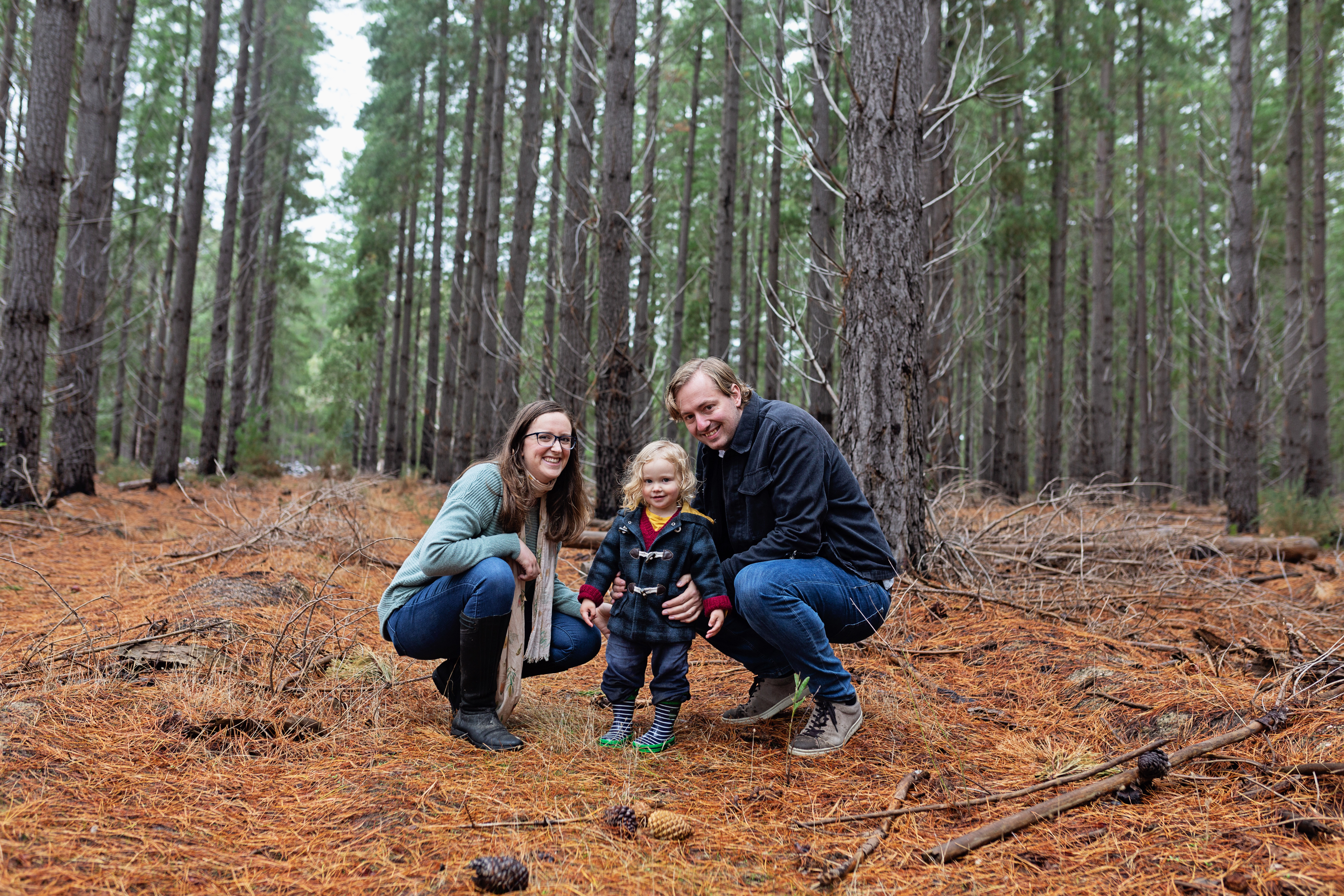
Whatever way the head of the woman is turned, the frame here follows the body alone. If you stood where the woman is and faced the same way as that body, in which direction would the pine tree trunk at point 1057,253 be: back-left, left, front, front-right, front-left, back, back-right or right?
left

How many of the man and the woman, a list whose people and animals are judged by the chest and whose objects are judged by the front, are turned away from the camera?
0

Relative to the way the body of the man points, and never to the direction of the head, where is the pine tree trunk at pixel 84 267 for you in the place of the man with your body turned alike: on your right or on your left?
on your right

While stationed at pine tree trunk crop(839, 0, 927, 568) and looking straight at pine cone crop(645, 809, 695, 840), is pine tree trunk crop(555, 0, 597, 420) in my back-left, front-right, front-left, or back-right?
back-right

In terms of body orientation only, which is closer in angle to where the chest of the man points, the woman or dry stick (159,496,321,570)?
the woman

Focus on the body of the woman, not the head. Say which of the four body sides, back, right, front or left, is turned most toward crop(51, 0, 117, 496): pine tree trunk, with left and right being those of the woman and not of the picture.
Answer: back

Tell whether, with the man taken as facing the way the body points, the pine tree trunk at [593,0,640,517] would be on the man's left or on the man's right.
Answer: on the man's right

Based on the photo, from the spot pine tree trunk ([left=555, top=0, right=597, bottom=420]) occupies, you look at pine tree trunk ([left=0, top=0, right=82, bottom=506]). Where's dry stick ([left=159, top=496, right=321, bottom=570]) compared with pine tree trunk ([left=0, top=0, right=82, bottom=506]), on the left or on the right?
left

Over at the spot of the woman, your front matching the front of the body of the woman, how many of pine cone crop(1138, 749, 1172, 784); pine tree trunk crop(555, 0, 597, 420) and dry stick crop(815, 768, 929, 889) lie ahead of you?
2

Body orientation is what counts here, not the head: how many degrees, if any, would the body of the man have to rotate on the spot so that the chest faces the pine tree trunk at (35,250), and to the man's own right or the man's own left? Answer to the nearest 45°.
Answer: approximately 90° to the man's own right
